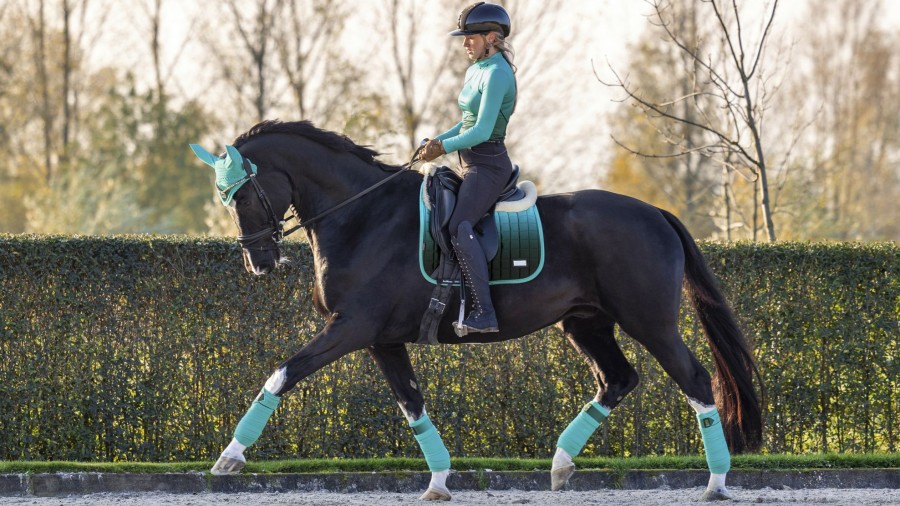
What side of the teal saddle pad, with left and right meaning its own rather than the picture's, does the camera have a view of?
left

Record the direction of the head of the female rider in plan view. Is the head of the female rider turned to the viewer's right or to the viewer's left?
to the viewer's left

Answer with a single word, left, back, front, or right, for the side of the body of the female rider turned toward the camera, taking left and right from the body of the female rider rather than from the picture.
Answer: left

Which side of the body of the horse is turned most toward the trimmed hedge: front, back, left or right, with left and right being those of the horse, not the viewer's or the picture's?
right

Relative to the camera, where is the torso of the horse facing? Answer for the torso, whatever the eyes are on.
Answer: to the viewer's left
